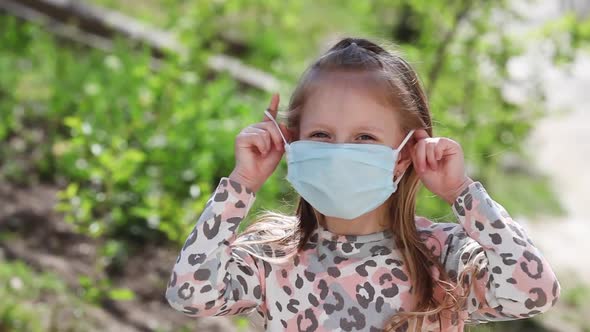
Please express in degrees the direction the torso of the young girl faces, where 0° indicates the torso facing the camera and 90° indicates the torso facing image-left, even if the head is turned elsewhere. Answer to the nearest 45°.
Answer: approximately 0°
